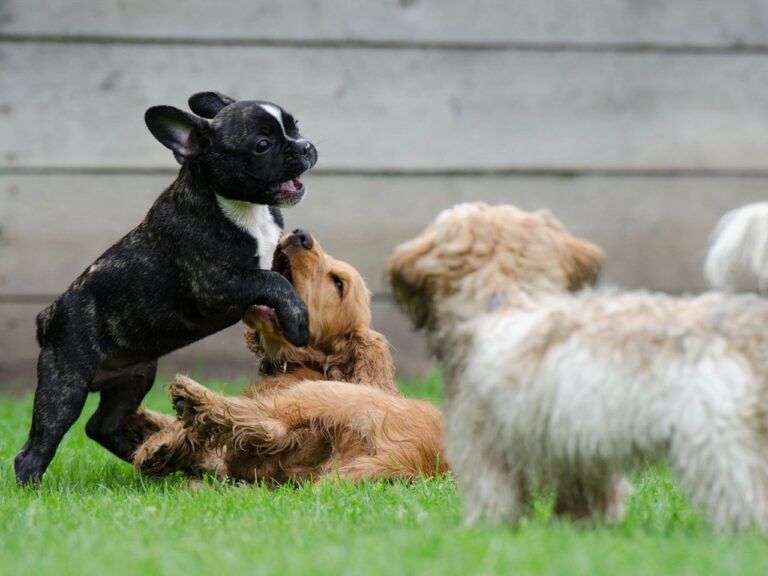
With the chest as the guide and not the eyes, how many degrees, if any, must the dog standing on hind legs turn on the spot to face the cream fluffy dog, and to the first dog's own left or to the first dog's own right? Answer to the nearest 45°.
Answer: approximately 45° to the first dog's own right

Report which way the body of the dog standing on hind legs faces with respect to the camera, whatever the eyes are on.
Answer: to the viewer's right

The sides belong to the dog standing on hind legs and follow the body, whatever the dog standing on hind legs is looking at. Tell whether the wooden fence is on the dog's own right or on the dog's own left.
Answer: on the dog's own left
